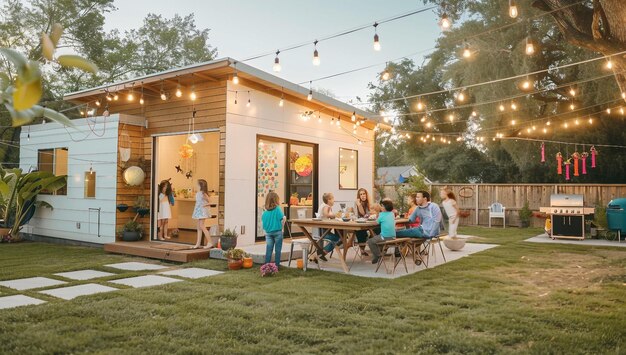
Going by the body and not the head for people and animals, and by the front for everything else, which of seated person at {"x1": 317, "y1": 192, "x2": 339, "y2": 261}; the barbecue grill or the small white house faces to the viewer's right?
the seated person

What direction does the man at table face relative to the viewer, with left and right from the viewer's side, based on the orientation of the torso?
facing to the left of the viewer

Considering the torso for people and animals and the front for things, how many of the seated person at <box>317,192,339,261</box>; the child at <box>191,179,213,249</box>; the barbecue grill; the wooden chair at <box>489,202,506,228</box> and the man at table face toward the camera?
2

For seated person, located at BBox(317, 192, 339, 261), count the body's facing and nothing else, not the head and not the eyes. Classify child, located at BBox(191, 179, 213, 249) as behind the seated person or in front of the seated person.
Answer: behind

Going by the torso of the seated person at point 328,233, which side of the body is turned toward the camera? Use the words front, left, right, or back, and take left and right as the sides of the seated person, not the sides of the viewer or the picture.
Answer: right

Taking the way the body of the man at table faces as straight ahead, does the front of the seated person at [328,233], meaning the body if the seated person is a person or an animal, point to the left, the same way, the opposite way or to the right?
the opposite way

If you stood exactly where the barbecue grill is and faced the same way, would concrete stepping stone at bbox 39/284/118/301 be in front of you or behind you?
in front

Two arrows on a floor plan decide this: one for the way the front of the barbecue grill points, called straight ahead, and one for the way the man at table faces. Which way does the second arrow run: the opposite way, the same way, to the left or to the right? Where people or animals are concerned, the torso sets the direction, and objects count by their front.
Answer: to the right

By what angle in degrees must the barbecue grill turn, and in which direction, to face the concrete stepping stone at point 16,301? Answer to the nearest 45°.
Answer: approximately 45° to its right

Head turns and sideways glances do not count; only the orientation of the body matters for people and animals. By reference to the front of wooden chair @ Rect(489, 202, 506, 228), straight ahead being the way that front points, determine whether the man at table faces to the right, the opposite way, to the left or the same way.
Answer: to the right

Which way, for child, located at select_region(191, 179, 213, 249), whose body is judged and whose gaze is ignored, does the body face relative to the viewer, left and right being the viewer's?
facing to the left of the viewer
